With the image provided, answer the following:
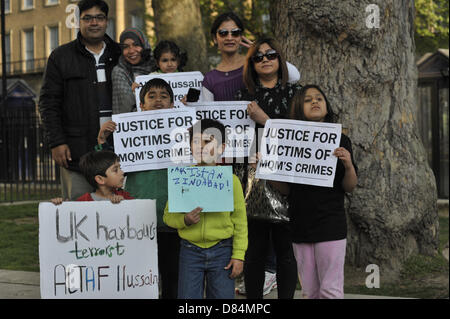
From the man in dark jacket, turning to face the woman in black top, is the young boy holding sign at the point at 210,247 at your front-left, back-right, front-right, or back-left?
front-right

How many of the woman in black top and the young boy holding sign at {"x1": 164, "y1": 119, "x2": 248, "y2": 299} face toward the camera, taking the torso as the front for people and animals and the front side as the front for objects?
2

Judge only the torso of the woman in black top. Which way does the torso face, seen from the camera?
toward the camera

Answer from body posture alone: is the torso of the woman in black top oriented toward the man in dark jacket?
no

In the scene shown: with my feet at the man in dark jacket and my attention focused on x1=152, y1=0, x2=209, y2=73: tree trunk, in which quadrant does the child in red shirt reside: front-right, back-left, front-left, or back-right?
back-right

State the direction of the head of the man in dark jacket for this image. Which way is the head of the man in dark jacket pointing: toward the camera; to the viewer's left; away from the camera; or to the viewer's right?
toward the camera

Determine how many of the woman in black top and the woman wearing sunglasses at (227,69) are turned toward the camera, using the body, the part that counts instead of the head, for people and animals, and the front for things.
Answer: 2

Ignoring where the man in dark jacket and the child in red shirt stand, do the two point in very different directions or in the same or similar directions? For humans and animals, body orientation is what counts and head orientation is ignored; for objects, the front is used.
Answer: same or similar directions

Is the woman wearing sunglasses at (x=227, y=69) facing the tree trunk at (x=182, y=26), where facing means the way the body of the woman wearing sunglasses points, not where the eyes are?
no

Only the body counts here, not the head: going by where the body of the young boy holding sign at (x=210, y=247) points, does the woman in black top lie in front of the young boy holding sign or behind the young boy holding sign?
behind

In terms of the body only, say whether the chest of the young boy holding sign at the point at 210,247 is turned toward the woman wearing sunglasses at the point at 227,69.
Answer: no

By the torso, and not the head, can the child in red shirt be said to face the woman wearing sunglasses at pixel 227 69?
no

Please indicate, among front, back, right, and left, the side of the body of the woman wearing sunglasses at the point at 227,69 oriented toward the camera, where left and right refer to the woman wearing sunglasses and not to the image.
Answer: front

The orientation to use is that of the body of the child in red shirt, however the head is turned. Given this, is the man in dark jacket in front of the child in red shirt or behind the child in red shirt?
behind

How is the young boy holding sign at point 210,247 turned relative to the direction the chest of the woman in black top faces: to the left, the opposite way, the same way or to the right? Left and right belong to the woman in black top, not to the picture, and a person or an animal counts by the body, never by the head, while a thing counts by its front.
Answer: the same way

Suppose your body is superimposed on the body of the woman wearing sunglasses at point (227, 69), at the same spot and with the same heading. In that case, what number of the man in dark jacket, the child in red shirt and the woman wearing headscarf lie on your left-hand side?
0

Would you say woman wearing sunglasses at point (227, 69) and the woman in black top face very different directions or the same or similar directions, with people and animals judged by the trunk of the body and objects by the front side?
same or similar directions

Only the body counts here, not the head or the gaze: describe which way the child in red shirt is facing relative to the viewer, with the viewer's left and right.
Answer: facing the viewer and to the right of the viewer
